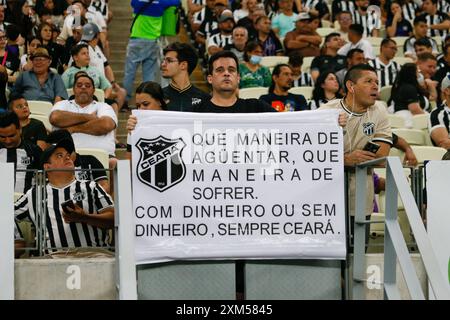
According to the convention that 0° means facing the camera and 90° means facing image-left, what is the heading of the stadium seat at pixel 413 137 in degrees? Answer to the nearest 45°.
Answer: approximately 0°

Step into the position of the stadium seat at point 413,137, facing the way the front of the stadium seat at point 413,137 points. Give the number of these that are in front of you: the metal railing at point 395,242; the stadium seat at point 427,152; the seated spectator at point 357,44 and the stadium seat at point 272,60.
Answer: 2

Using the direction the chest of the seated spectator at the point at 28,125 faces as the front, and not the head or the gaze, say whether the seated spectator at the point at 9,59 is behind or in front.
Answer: behind

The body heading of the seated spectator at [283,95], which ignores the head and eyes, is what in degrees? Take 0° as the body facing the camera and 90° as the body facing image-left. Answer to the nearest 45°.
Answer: approximately 315°

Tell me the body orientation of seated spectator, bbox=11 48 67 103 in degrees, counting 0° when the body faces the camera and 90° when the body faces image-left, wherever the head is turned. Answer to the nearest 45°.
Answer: approximately 0°
